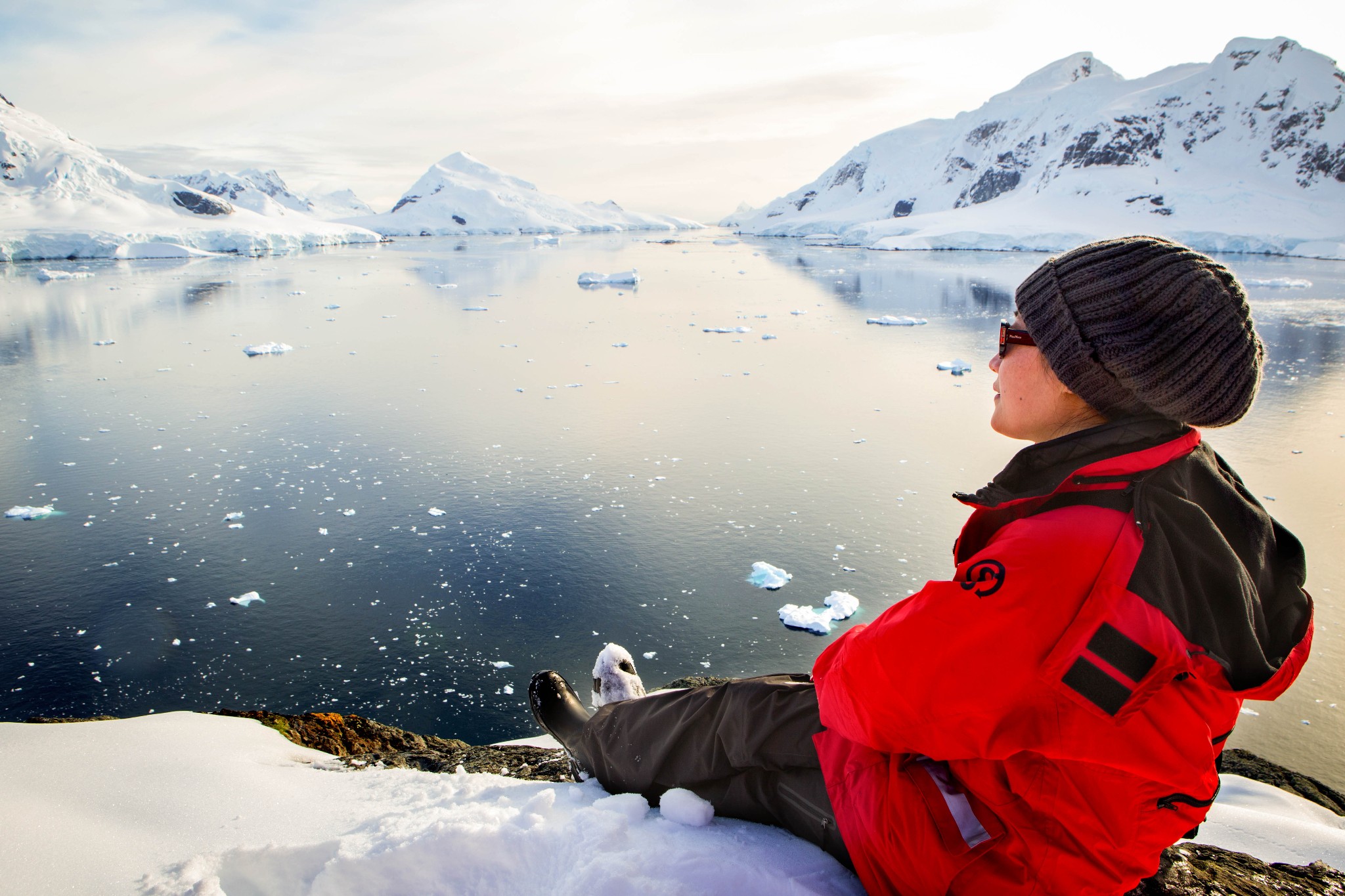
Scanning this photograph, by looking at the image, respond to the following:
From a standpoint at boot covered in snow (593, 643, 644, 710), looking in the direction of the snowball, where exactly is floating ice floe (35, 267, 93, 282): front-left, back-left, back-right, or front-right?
back-right

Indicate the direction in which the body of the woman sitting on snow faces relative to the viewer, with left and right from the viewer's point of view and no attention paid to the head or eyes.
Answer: facing away from the viewer and to the left of the viewer

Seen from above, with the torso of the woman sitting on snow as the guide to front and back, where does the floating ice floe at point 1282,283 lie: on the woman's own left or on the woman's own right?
on the woman's own right

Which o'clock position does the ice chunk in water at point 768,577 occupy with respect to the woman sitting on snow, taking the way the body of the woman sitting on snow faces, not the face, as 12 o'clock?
The ice chunk in water is roughly at 1 o'clock from the woman sitting on snow.

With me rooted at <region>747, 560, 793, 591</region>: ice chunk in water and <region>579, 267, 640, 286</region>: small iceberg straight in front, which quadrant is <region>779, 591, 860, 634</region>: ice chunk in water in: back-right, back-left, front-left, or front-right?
back-right

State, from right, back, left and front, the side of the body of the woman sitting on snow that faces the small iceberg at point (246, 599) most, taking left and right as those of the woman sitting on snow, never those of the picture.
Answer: front

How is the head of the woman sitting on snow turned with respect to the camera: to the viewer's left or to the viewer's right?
to the viewer's left

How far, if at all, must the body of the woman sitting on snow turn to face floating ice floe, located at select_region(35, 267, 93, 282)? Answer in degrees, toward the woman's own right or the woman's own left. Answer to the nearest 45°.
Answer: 0° — they already face it

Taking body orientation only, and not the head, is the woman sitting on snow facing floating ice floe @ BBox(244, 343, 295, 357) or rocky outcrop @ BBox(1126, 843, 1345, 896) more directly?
the floating ice floe

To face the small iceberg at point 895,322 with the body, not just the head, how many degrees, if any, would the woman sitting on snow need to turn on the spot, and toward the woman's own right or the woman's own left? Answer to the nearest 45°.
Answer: approximately 45° to the woman's own right
